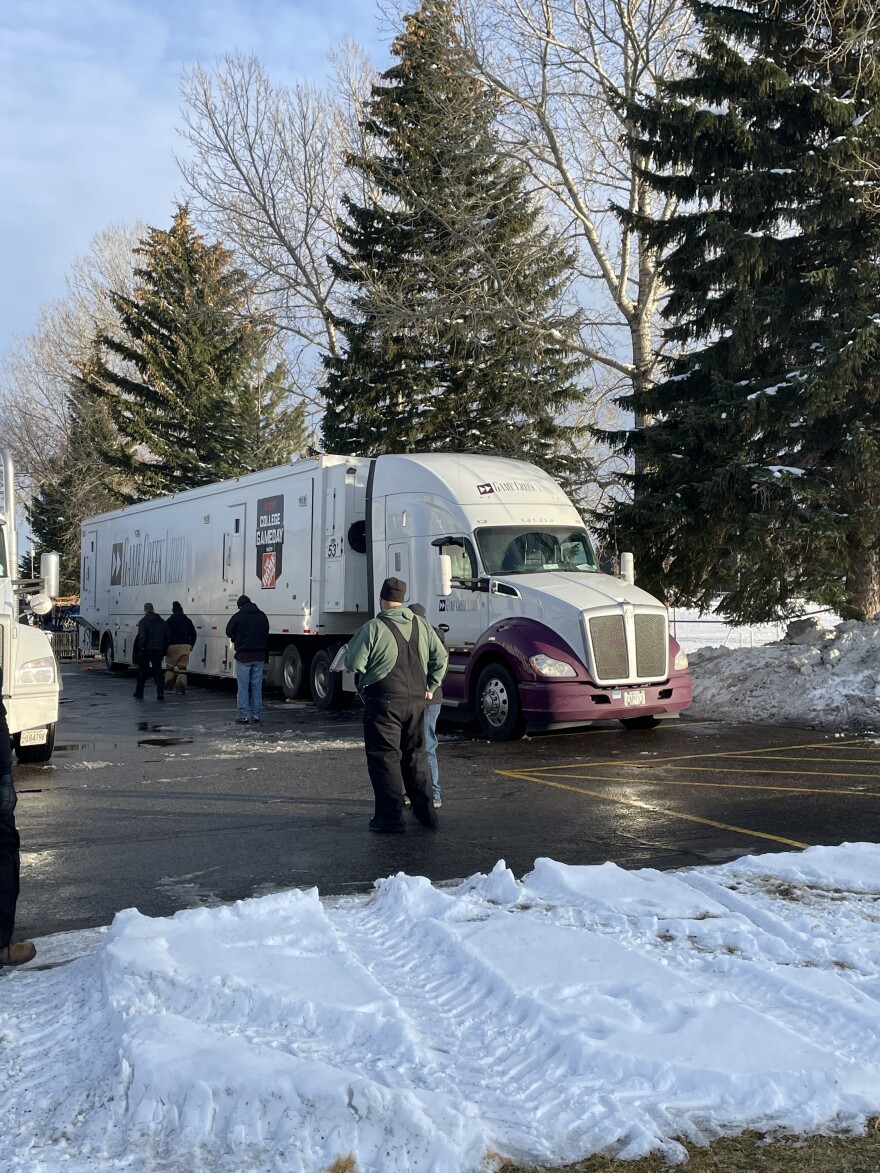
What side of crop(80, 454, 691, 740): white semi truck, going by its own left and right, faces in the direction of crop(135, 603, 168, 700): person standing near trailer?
back

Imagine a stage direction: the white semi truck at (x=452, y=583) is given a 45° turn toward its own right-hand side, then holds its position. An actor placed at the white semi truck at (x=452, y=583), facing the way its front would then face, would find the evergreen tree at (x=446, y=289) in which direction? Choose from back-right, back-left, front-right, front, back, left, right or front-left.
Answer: back

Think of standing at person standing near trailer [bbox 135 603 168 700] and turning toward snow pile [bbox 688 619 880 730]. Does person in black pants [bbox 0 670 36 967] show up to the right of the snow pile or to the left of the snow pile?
right

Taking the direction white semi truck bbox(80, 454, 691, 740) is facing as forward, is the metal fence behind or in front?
behind

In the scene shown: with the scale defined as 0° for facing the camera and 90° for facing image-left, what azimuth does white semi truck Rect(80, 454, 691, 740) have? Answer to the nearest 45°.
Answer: approximately 315°

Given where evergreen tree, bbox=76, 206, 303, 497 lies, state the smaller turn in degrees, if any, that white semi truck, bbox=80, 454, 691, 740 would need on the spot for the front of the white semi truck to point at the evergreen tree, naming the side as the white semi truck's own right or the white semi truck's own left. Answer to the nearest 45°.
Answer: approximately 135° to the white semi truck's own left

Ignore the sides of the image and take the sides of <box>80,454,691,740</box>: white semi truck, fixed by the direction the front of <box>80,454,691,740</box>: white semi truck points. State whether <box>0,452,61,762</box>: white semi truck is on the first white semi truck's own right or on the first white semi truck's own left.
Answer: on the first white semi truck's own right
